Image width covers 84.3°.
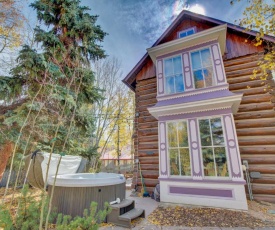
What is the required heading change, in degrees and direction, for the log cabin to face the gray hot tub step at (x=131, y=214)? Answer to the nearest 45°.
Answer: approximately 45° to its right

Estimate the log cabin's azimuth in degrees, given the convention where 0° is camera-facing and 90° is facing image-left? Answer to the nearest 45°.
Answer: approximately 0°

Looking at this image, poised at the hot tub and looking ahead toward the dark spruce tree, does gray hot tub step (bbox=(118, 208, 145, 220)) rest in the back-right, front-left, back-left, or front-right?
back-right

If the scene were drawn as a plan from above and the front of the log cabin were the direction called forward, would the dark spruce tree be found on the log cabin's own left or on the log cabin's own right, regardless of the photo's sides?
on the log cabin's own right
